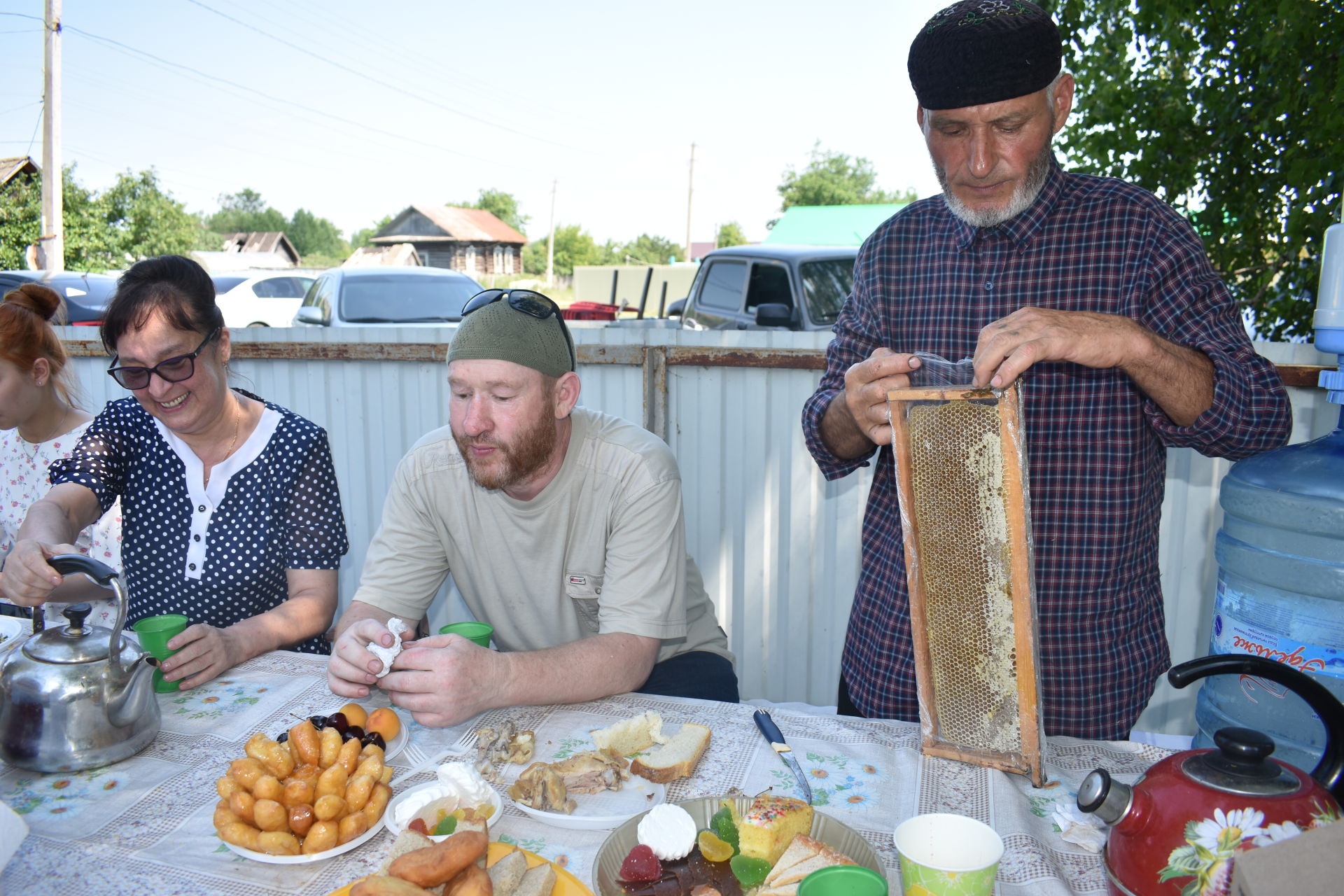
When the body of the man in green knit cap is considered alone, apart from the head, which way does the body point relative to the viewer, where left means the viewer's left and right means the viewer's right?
facing the viewer and to the left of the viewer

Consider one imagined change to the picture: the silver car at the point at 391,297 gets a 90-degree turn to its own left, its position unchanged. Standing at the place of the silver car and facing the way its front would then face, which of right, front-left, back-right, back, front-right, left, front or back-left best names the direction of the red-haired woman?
back-right

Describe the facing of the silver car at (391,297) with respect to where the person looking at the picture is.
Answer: facing the viewer and to the right of the viewer

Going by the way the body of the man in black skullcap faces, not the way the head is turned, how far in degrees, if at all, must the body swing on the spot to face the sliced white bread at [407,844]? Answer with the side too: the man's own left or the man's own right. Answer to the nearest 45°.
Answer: approximately 45° to the man's own right

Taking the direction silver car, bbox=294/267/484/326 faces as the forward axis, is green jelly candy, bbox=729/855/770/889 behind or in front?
in front

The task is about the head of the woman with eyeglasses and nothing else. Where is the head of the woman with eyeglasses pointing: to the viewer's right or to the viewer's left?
to the viewer's left

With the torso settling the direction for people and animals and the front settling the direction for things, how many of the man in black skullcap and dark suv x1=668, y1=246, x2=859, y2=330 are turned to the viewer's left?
0

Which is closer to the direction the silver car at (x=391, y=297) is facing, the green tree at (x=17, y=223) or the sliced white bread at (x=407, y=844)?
the sliced white bread

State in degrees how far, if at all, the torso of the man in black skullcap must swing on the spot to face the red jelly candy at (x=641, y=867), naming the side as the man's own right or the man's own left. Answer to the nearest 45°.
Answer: approximately 45° to the man's own right

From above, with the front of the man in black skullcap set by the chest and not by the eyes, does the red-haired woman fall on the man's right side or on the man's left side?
on the man's right side

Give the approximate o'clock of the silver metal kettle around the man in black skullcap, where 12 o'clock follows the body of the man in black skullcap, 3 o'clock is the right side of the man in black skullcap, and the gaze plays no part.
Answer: The silver metal kettle is roughly at 2 o'clock from the man in black skullcap.

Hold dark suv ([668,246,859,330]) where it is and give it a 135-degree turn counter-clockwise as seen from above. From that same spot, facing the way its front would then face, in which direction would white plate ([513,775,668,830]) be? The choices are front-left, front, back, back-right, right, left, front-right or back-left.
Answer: back

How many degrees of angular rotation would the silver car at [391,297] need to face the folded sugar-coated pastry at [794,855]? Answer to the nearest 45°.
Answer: approximately 45° to its right
